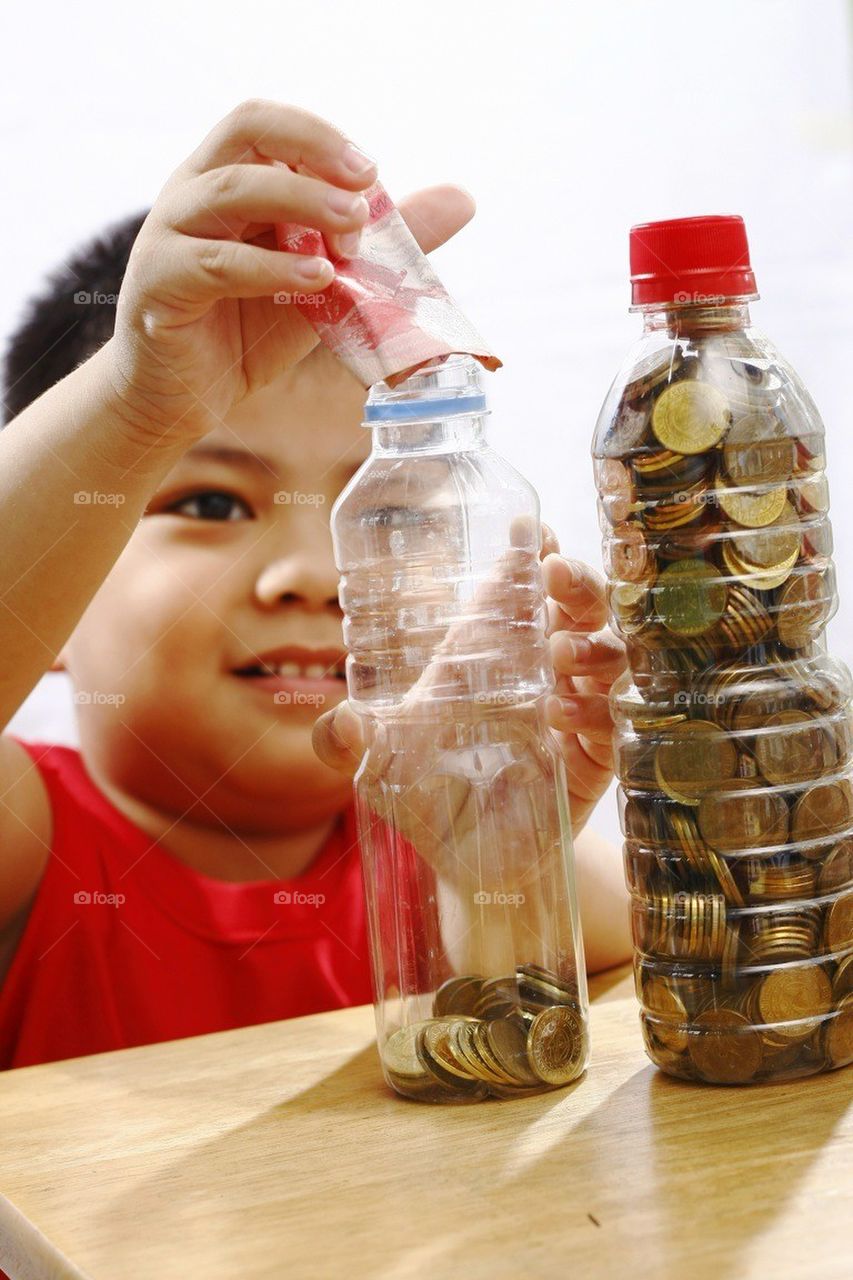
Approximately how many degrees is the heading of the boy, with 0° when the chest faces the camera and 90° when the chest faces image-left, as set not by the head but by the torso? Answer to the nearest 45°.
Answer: approximately 315°
